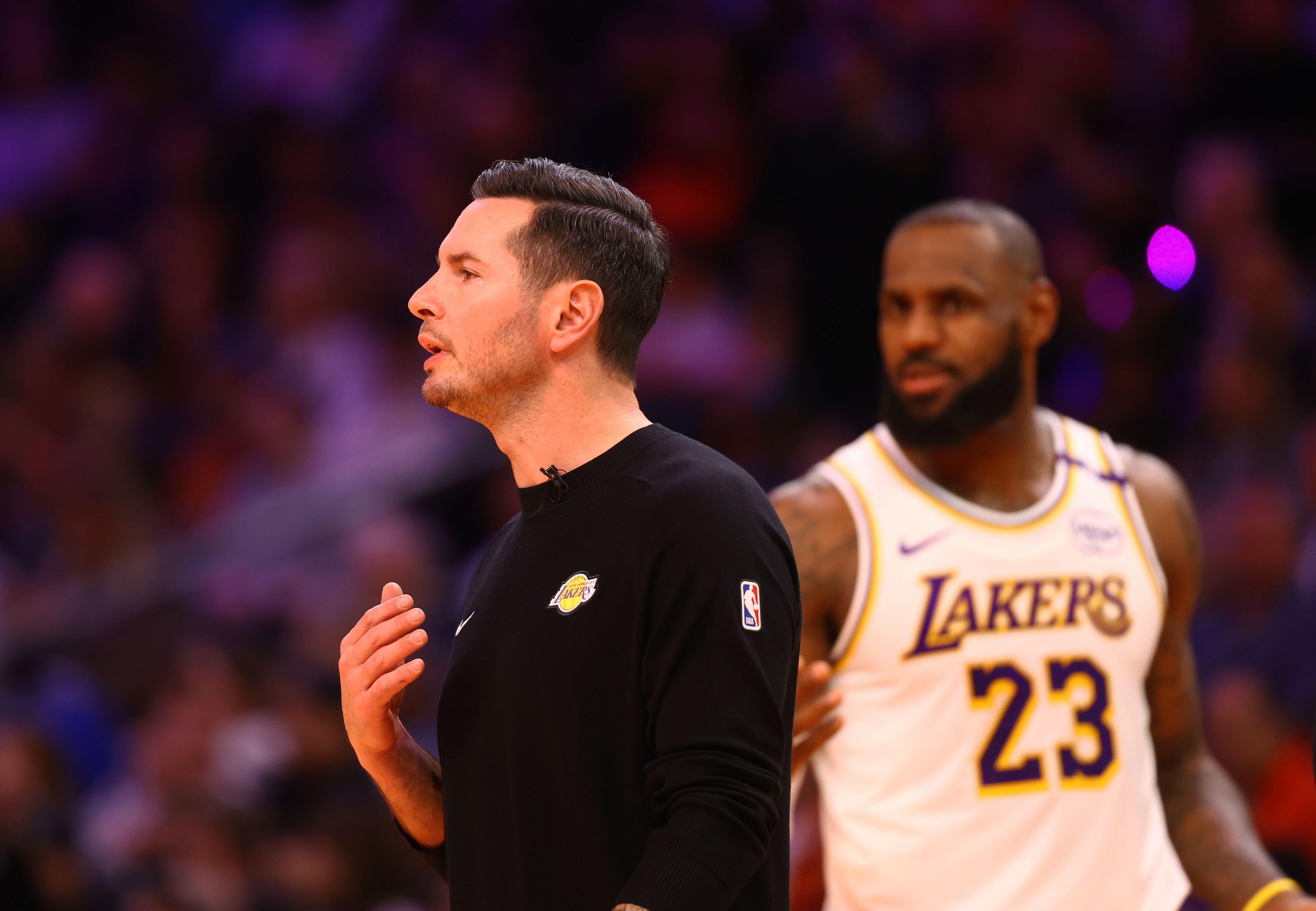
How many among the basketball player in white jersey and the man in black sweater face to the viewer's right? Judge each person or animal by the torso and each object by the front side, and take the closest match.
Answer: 0

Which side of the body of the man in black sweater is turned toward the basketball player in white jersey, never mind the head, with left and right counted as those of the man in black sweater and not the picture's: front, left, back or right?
back

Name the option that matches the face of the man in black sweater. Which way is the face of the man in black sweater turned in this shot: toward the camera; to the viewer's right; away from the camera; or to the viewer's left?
to the viewer's left

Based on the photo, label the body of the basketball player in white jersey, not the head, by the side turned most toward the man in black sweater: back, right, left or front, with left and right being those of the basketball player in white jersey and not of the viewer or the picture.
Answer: front

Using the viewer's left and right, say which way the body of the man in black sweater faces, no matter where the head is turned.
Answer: facing the viewer and to the left of the viewer

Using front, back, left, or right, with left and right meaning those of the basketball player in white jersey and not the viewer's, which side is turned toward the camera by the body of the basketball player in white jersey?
front

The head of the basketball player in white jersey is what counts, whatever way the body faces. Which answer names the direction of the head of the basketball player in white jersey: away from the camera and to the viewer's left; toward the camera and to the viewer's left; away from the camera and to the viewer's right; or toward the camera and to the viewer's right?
toward the camera and to the viewer's left
